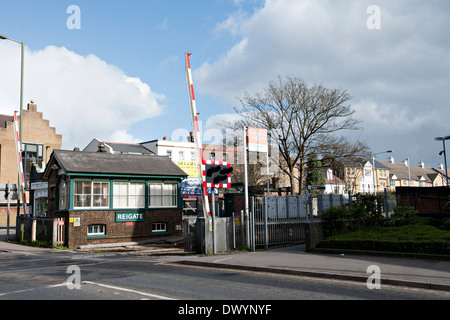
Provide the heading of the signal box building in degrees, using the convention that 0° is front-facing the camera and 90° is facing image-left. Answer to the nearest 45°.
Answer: approximately 315°

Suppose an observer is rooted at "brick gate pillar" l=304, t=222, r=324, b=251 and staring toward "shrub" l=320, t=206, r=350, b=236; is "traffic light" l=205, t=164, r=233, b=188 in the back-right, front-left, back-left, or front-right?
back-left

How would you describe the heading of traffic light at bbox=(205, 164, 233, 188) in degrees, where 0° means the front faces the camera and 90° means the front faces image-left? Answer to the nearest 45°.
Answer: approximately 315°

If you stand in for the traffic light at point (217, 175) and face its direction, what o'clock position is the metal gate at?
The metal gate is roughly at 9 o'clock from the traffic light.
